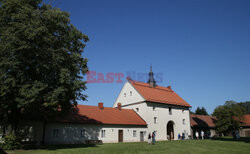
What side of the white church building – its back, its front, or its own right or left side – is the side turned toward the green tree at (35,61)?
right

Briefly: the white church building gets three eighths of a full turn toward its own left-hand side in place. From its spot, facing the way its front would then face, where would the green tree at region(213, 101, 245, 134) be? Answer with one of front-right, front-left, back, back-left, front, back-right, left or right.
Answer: right

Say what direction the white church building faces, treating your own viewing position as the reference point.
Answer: facing the viewer and to the right of the viewer

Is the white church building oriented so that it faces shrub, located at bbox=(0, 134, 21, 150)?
no
